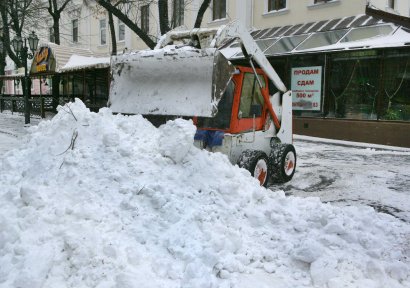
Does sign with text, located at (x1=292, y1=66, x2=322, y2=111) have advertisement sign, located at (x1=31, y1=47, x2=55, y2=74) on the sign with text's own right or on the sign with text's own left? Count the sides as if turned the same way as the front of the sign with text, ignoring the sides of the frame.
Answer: on the sign with text's own right

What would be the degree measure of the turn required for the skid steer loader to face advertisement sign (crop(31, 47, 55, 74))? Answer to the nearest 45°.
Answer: approximately 90° to its right

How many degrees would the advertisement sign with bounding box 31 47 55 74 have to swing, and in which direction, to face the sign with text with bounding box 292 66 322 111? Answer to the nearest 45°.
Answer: approximately 45° to its left

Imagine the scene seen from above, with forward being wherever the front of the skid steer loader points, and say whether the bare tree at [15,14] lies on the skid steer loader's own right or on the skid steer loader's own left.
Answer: on the skid steer loader's own right

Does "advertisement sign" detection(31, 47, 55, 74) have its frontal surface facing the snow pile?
yes

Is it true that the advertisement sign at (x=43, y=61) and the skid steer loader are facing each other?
no

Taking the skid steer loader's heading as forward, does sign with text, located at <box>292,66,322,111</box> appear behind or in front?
behind

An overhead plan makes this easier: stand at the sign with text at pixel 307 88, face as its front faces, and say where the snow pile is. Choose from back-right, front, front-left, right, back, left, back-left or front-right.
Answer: front

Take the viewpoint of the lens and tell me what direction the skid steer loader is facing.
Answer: facing the viewer and to the left of the viewer

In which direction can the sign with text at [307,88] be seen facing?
toward the camera

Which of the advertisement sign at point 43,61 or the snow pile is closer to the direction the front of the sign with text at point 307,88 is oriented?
the snow pile

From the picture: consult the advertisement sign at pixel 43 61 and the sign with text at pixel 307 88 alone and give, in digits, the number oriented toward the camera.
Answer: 2

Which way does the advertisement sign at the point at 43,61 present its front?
toward the camera
